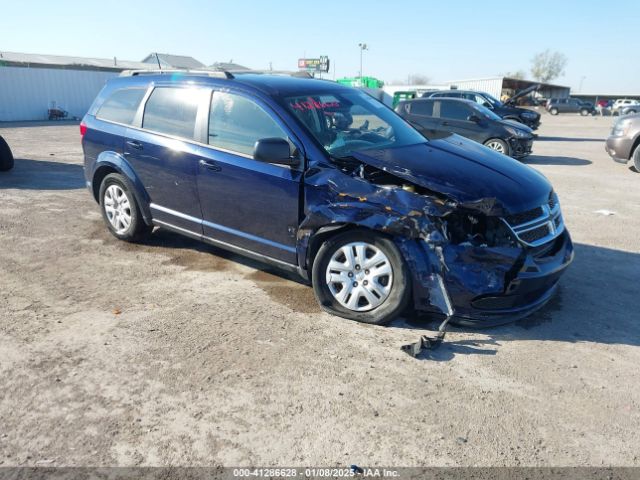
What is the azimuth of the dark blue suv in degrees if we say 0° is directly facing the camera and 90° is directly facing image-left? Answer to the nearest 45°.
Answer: approximately 315°

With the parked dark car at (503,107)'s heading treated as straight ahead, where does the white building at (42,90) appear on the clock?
The white building is roughly at 5 o'clock from the parked dark car.

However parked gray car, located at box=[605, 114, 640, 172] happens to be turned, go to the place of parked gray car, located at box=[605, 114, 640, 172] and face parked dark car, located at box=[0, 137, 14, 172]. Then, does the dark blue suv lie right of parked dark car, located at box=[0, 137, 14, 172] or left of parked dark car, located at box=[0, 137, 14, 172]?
left

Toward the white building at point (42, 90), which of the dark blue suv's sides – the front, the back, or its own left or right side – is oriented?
back

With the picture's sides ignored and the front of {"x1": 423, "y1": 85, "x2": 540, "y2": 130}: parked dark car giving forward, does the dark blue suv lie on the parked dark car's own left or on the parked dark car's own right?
on the parked dark car's own right

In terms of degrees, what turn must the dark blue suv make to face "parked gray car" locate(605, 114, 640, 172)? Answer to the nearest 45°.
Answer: approximately 90° to its left

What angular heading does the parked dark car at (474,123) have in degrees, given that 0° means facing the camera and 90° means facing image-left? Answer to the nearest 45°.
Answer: approximately 315°

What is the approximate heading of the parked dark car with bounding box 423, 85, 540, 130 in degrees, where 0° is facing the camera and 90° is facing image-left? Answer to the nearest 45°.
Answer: approximately 315°
